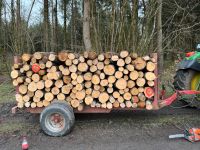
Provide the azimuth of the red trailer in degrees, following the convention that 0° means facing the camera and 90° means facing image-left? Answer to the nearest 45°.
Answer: approximately 270°
